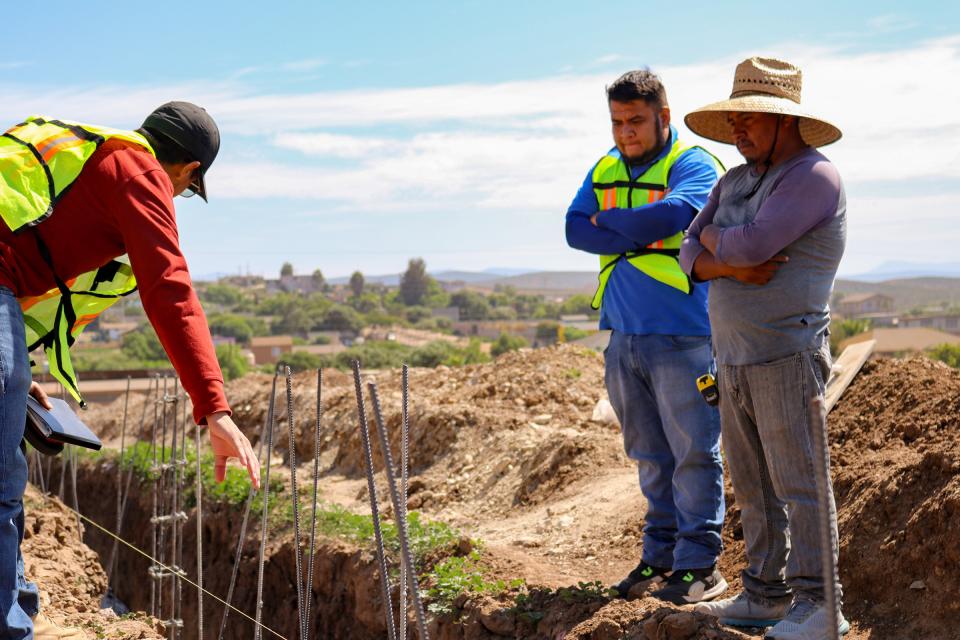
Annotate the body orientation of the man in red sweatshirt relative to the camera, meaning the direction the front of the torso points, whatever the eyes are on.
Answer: to the viewer's right

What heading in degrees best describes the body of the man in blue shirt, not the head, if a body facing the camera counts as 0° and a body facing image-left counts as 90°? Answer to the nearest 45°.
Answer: approximately 45°

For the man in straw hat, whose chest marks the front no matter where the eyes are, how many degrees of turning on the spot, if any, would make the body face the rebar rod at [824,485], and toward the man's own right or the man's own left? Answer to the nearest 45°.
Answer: approximately 45° to the man's own left

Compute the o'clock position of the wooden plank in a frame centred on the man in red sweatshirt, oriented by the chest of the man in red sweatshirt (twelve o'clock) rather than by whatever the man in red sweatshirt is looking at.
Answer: The wooden plank is roughly at 11 o'clock from the man in red sweatshirt.

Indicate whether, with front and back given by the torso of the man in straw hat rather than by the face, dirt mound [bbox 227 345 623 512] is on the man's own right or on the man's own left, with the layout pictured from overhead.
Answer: on the man's own right

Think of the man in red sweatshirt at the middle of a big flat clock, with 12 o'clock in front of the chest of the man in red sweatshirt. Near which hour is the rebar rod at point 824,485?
The rebar rod is roughly at 1 o'clock from the man in red sweatshirt.

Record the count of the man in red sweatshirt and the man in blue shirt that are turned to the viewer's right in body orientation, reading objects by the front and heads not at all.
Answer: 1

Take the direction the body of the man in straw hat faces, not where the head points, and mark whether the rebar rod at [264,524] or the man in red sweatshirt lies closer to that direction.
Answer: the man in red sweatshirt

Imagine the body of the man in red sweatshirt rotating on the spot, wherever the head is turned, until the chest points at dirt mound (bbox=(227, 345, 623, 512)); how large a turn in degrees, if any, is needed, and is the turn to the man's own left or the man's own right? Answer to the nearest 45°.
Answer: approximately 45° to the man's own left
